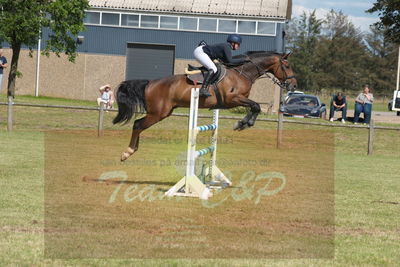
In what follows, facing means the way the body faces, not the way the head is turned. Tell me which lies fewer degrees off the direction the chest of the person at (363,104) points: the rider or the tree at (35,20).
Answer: the rider

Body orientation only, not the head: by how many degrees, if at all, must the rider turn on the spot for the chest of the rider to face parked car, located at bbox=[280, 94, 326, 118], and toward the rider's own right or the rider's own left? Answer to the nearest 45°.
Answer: approximately 90° to the rider's own left

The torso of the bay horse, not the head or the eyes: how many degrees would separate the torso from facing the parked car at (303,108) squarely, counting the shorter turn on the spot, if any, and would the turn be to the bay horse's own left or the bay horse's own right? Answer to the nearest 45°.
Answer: approximately 90° to the bay horse's own left

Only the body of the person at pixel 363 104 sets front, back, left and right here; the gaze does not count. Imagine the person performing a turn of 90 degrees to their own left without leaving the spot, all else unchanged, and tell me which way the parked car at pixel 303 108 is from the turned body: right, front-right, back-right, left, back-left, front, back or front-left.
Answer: back-left

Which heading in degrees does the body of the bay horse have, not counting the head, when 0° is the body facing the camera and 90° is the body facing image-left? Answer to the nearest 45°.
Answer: approximately 270°

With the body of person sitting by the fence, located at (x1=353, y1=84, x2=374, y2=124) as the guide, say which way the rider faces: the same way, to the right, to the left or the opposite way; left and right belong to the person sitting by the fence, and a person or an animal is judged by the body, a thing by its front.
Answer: to the left

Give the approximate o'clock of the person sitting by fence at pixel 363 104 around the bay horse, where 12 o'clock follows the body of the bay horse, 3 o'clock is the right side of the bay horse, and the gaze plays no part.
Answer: The person sitting by fence is roughly at 10 o'clock from the bay horse.

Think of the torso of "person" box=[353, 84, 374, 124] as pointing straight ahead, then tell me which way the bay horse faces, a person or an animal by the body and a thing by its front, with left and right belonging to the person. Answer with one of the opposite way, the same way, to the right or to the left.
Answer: to the left

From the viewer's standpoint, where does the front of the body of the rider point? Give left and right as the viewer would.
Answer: facing to the right of the viewer

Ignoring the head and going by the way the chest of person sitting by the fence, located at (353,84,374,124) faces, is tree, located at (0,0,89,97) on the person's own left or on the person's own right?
on the person's own right
